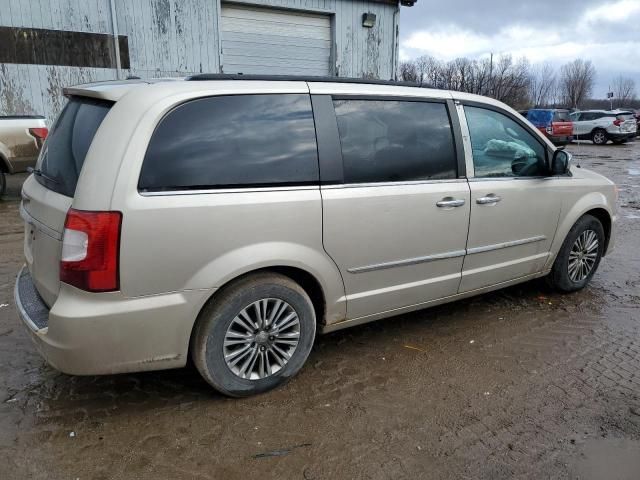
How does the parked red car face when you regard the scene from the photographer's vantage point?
facing away from the viewer and to the left of the viewer

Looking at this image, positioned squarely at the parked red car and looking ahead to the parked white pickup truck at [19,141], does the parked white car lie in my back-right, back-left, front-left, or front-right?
back-left

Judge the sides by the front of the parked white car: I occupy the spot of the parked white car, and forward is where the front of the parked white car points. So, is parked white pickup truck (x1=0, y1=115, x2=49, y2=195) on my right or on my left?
on my left

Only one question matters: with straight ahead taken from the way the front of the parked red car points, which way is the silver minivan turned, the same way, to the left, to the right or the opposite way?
to the right

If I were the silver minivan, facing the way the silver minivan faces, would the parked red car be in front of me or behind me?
in front

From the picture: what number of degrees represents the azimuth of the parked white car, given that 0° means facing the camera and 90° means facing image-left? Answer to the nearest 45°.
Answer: approximately 135°

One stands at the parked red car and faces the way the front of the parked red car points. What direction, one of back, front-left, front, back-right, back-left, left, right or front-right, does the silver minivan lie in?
back-left

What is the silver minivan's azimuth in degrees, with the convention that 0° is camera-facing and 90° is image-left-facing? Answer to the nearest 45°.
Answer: approximately 225°

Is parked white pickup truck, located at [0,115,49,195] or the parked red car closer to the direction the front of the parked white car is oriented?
the parked red car

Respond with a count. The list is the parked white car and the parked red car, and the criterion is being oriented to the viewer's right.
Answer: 0

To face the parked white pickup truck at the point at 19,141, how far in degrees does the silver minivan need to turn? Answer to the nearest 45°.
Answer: approximately 90° to its left

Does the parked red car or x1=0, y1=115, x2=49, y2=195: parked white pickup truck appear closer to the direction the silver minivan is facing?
the parked red car
